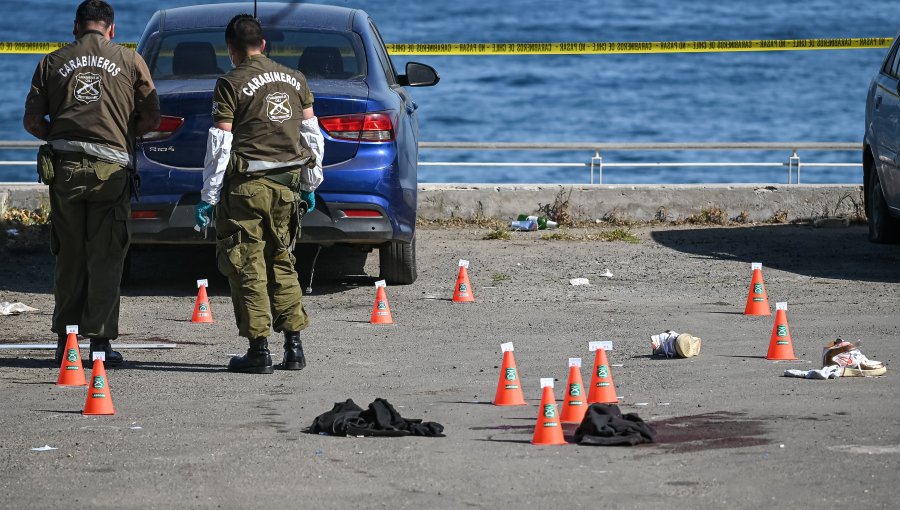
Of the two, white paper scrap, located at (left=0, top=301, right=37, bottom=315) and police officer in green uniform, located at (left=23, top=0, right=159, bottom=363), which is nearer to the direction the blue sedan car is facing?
the white paper scrap

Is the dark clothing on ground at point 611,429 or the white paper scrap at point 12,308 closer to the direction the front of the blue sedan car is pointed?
the white paper scrap

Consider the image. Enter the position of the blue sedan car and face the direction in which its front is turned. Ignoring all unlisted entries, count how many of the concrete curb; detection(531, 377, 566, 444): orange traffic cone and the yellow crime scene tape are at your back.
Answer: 1

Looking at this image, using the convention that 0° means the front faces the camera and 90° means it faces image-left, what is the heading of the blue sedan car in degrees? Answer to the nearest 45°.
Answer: approximately 180°

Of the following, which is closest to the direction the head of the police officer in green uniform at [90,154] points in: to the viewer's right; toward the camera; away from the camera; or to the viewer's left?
away from the camera

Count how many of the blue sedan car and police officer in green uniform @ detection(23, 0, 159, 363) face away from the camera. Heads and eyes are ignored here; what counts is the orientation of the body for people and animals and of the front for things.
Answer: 2

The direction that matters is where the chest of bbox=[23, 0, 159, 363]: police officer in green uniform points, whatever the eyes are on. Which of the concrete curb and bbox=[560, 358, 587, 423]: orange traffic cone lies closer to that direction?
the concrete curb

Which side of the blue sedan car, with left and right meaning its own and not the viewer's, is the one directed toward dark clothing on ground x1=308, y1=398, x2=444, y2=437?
back

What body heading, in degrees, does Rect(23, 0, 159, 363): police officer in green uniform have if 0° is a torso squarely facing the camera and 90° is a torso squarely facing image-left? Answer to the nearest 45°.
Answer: approximately 180°

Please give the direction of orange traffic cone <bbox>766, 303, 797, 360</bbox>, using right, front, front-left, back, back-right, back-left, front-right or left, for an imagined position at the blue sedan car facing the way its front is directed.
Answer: back-right

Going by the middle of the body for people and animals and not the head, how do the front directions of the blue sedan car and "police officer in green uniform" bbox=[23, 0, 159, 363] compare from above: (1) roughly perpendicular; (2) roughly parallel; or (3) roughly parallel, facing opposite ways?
roughly parallel

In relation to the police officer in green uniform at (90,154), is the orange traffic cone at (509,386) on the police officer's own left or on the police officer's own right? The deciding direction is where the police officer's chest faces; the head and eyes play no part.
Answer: on the police officer's own right
